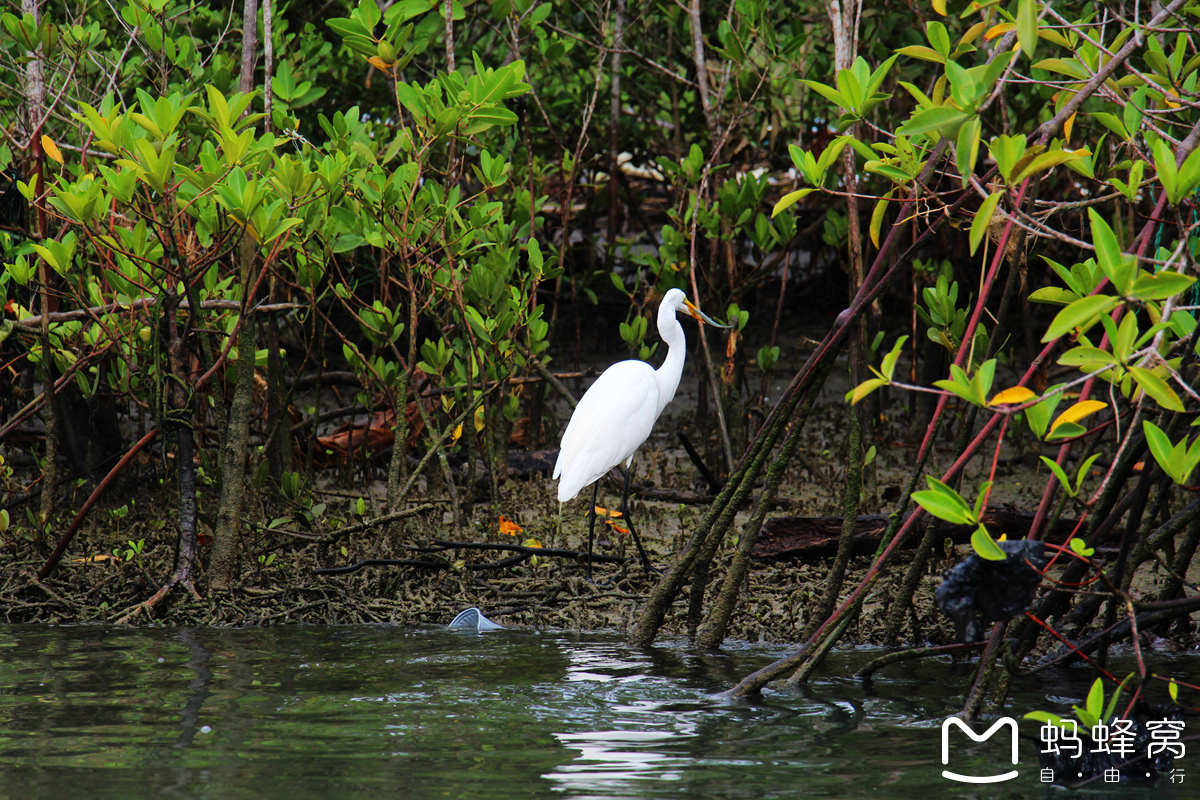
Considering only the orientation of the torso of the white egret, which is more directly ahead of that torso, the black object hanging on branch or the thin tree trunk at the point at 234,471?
the black object hanging on branch

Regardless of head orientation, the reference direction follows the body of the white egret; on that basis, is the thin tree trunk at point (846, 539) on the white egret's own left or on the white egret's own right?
on the white egret's own right

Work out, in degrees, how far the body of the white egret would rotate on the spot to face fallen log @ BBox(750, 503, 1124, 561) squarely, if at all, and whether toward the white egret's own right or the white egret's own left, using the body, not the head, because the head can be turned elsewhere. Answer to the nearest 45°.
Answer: approximately 45° to the white egret's own right

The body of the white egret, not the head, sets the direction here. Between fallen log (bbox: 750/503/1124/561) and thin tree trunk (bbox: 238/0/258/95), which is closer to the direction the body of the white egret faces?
the fallen log

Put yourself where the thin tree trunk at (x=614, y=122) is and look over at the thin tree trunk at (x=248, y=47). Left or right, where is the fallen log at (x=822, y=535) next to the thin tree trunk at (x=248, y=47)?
left

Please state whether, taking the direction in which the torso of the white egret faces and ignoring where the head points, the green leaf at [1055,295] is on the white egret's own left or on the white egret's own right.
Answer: on the white egret's own right

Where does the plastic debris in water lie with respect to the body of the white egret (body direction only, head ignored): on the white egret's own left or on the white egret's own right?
on the white egret's own right

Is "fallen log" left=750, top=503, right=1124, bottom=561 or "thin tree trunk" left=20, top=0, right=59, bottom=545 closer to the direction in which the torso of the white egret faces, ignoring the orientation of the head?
the fallen log

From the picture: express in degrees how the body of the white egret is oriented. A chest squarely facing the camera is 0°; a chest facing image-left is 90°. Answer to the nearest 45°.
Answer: approximately 270°

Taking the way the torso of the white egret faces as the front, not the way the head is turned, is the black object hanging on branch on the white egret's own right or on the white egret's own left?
on the white egret's own right

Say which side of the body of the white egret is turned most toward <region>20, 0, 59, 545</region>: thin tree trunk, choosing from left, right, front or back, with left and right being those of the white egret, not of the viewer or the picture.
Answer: back

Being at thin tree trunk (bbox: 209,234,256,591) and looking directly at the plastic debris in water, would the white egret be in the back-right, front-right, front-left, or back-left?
front-left

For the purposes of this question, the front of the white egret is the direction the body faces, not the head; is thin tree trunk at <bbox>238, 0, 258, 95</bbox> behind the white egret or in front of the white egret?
behind

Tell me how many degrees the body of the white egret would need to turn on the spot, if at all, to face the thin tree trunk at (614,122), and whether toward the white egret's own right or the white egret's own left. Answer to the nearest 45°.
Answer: approximately 90° to the white egret's own left

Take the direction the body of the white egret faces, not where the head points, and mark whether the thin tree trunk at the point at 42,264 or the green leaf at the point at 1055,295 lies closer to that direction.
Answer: the green leaf
